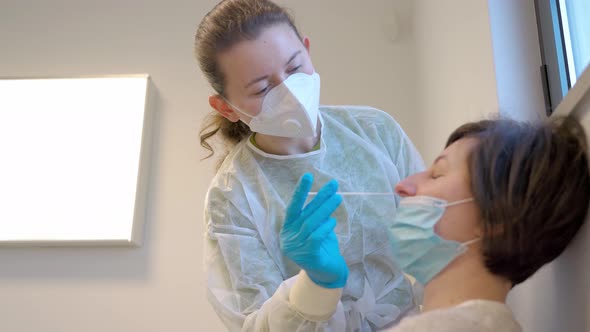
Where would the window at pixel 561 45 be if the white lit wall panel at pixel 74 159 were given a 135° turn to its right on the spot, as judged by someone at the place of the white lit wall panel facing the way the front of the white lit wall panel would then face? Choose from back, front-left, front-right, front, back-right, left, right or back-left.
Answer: back

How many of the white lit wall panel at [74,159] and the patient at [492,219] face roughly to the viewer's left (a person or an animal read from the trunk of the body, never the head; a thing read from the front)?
1

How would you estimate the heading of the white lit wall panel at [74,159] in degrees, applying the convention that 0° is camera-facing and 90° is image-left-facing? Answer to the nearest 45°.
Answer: approximately 0°

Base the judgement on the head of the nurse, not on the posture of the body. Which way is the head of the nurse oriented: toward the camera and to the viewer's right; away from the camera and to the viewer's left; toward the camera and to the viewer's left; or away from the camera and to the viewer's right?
toward the camera and to the viewer's right

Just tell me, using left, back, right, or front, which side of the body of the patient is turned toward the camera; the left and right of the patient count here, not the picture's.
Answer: left

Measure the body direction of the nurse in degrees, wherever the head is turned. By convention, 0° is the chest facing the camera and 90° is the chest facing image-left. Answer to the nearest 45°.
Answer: approximately 315°

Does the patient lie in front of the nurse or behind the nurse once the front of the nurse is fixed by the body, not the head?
in front

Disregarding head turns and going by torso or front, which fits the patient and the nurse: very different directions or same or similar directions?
very different directions

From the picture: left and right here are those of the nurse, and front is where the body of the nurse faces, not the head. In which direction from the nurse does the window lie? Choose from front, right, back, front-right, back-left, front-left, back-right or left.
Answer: front-left

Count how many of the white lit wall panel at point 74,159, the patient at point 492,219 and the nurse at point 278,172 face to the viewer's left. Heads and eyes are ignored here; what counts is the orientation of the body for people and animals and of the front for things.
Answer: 1

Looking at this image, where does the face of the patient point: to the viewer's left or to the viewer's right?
to the viewer's left
